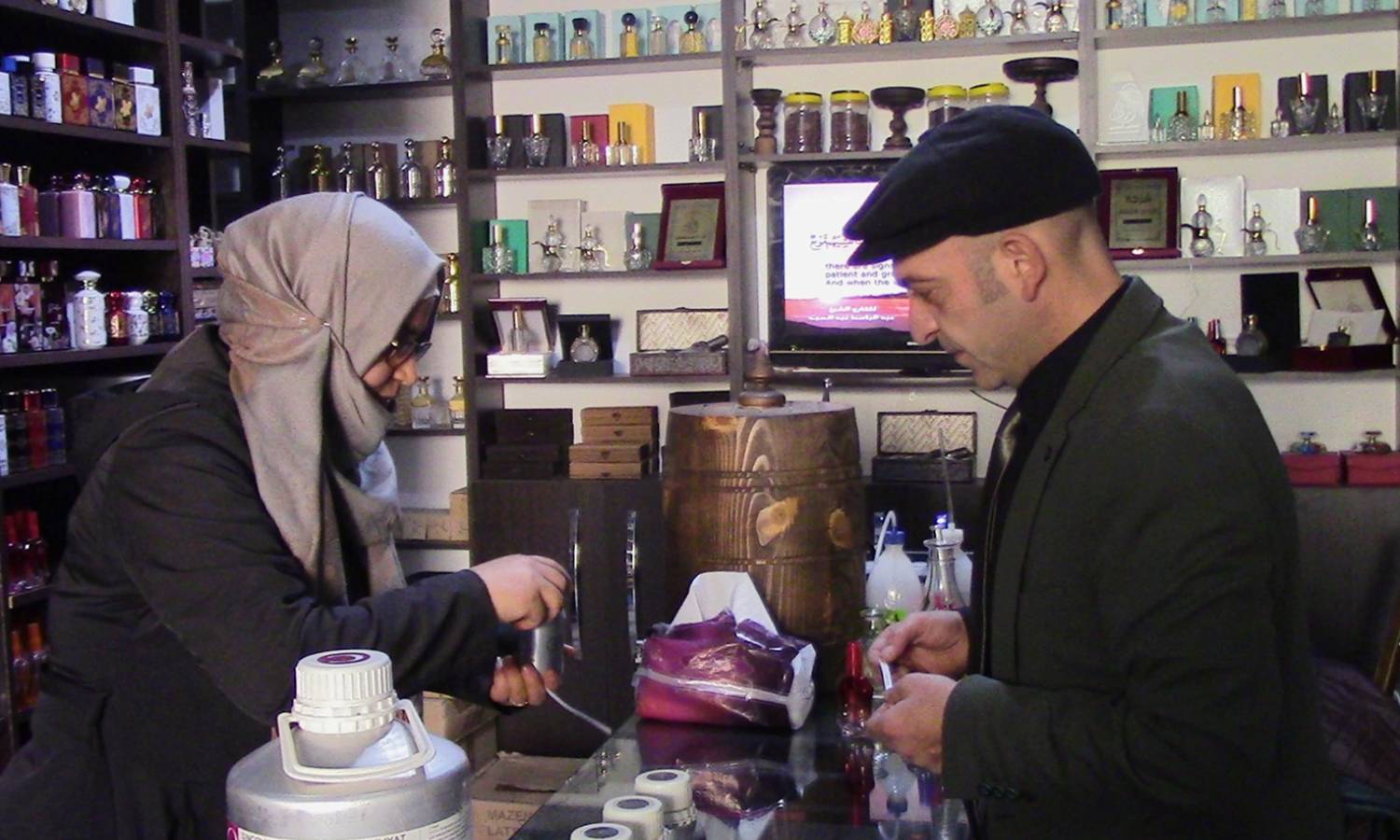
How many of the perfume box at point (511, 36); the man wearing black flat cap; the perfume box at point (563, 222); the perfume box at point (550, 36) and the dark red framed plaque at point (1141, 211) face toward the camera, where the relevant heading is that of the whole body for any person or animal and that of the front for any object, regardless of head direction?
4

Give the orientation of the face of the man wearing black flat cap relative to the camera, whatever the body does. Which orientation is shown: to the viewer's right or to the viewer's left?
to the viewer's left

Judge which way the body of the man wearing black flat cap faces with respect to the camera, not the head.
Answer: to the viewer's left

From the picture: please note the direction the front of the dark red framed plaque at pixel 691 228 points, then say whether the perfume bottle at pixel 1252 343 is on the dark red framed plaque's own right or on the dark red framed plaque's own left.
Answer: on the dark red framed plaque's own left

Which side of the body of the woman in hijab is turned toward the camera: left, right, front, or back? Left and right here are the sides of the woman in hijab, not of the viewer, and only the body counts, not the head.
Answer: right

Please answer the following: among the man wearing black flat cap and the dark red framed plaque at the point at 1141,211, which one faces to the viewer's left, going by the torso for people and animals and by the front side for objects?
the man wearing black flat cap

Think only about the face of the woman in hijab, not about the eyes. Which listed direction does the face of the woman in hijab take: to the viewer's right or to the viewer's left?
to the viewer's right

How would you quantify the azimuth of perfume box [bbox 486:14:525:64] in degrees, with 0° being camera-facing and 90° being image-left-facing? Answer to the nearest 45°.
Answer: approximately 0°
